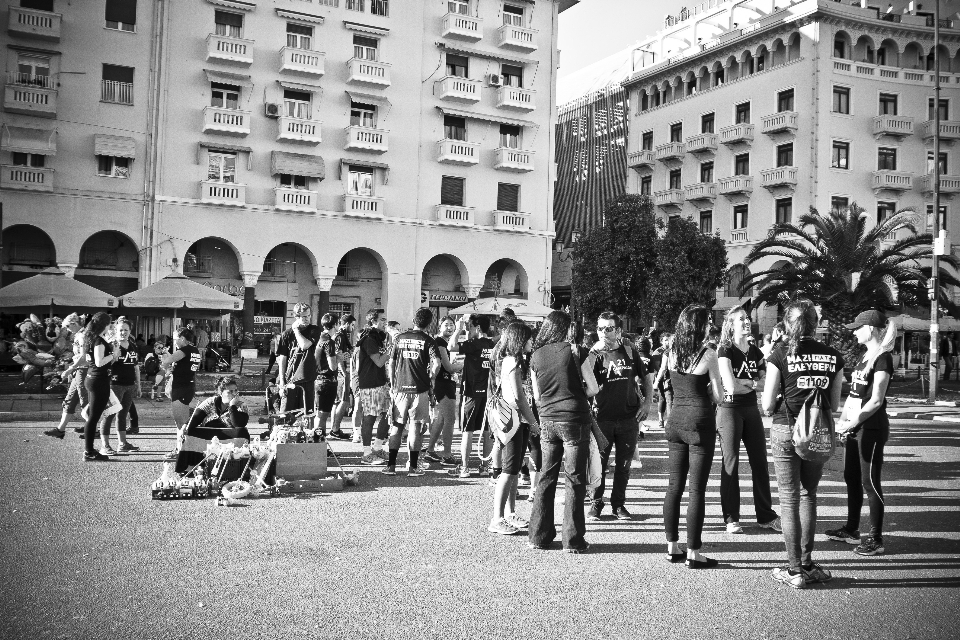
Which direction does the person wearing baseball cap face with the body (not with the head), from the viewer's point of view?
to the viewer's left

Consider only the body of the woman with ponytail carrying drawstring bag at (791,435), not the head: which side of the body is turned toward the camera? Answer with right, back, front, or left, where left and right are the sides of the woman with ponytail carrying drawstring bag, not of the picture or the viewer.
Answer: back

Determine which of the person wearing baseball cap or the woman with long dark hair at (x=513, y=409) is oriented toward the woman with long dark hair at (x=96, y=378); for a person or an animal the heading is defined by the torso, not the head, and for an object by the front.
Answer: the person wearing baseball cap

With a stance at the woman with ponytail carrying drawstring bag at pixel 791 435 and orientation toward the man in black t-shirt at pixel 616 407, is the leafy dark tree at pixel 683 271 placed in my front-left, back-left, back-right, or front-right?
front-right

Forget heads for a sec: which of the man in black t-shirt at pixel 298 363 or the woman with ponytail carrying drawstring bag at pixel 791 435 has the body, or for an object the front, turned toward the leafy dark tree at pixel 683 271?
the woman with ponytail carrying drawstring bag

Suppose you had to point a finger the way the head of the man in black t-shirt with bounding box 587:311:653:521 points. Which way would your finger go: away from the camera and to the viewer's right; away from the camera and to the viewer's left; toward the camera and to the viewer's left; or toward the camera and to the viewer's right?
toward the camera and to the viewer's left

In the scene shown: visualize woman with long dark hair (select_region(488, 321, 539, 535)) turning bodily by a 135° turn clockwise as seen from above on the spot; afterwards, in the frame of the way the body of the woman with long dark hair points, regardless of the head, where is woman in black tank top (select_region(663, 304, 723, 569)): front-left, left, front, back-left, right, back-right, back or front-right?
left

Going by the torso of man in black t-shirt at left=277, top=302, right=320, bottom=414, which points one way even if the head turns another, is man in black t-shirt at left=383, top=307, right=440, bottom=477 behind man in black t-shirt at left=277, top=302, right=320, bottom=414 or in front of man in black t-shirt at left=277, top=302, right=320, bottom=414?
in front

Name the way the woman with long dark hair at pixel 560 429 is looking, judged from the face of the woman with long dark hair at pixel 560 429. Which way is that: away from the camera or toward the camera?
away from the camera

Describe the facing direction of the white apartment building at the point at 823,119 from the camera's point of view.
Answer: facing the viewer and to the left of the viewer

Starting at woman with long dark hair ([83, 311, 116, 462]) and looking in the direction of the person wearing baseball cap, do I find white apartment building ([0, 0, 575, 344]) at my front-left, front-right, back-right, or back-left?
back-left

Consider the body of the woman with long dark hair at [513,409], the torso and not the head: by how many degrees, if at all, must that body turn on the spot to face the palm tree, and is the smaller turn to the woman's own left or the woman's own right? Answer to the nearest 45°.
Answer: approximately 45° to the woman's own left

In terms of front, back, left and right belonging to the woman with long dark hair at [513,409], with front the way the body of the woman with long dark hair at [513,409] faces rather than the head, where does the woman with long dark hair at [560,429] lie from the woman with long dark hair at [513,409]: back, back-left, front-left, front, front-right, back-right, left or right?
front-right

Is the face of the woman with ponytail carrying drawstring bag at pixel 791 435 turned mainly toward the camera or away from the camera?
away from the camera

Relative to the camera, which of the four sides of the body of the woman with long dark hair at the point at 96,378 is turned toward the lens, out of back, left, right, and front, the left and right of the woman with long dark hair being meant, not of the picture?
right

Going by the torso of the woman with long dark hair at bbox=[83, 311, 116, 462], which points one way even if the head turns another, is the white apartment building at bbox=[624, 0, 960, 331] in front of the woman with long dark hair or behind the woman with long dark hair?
in front

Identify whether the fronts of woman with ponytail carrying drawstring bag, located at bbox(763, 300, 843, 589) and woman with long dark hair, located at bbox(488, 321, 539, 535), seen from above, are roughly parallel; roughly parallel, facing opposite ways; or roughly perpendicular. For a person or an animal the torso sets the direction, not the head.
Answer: roughly perpendicular

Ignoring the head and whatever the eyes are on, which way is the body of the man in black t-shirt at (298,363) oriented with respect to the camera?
toward the camera
